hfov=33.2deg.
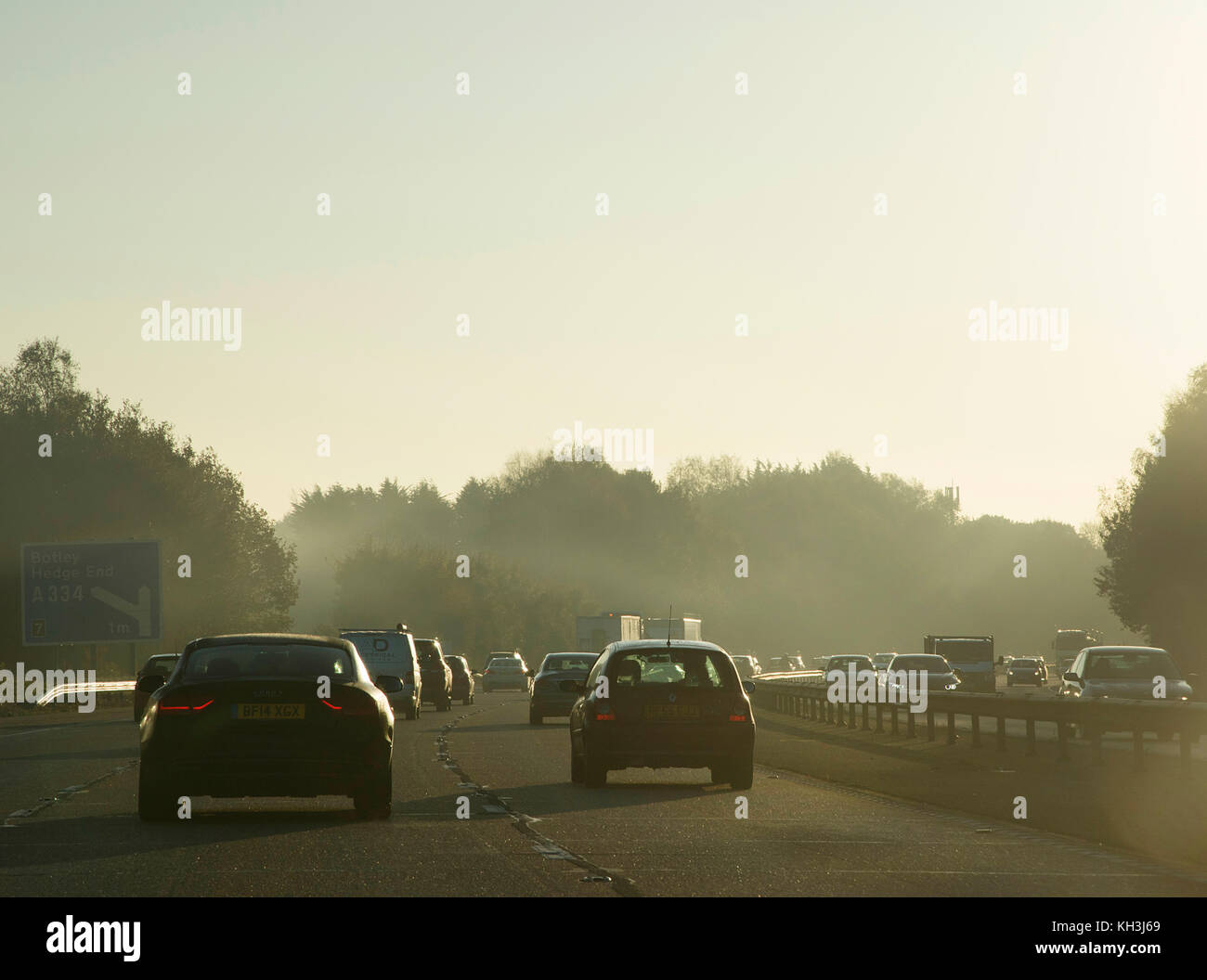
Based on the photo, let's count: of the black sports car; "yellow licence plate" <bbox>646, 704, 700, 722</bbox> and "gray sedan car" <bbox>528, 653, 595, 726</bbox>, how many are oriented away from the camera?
2

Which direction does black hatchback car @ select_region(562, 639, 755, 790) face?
away from the camera

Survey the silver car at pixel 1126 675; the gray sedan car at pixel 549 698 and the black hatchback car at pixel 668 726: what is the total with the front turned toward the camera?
1

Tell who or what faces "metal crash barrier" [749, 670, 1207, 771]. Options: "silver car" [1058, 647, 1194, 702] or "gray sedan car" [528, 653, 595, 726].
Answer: the silver car

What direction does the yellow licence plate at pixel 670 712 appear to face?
toward the camera

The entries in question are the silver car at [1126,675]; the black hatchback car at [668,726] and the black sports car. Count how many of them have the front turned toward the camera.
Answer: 1

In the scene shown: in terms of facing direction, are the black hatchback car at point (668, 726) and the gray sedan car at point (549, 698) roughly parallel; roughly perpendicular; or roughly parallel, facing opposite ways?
roughly parallel

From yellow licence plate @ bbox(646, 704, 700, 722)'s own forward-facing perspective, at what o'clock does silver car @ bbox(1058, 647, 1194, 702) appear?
The silver car is roughly at 7 o'clock from the yellow licence plate.

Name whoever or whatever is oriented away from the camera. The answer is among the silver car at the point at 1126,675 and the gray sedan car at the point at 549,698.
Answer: the gray sedan car

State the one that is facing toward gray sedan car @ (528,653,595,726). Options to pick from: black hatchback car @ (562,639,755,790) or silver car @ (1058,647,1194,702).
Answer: black hatchback car @ (562,639,755,790)

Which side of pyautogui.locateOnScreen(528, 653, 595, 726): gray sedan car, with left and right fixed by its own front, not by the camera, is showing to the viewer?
back

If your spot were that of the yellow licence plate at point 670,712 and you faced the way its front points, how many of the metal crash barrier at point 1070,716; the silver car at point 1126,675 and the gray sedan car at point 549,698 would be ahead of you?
0

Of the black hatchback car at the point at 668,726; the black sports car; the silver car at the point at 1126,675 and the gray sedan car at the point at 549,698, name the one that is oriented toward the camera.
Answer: the silver car

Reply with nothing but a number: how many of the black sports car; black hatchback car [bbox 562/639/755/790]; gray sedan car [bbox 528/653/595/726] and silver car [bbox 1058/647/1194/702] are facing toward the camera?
1

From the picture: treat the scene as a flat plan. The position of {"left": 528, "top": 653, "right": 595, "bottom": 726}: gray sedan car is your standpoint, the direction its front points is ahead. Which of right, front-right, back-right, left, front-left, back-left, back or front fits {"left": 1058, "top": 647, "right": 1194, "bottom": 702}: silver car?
back-right

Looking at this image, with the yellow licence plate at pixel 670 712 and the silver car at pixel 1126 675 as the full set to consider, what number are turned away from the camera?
0

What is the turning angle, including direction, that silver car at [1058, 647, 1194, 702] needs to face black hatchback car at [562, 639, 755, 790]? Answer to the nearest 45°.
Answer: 0° — it already faces it
